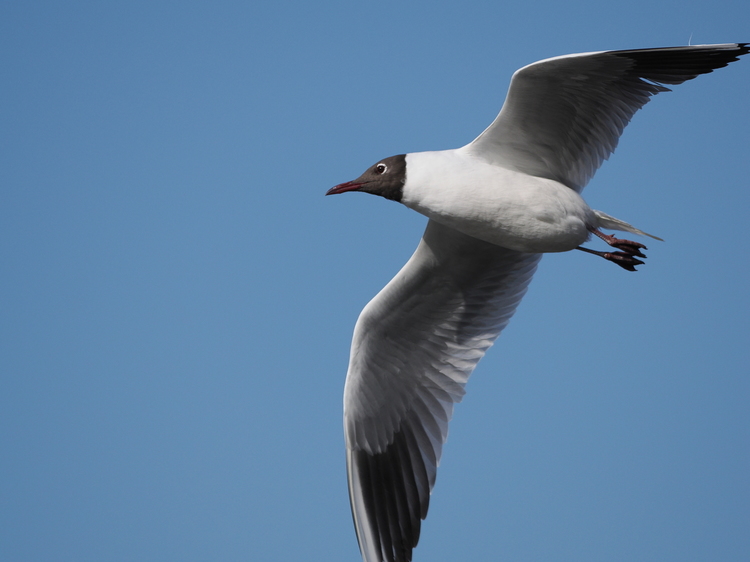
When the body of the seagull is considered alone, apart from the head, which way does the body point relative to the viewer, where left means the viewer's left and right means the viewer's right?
facing to the left of the viewer
